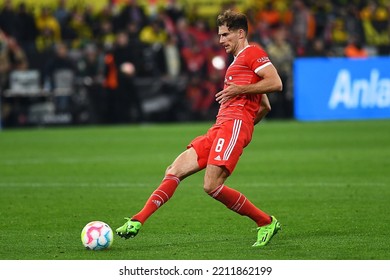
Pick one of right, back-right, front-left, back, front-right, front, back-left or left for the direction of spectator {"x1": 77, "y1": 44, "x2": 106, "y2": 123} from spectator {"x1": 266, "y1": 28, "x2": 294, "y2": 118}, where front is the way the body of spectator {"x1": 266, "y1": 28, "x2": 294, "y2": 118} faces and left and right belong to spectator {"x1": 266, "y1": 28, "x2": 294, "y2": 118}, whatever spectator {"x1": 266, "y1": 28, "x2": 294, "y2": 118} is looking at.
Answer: right

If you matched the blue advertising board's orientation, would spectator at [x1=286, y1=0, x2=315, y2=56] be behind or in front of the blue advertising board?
behind

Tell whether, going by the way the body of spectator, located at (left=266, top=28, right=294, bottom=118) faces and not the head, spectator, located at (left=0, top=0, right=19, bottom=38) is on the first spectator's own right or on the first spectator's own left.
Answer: on the first spectator's own right

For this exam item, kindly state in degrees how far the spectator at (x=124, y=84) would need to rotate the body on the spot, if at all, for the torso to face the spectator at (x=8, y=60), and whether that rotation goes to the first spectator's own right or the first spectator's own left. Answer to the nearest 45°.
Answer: approximately 90° to the first spectator's own right

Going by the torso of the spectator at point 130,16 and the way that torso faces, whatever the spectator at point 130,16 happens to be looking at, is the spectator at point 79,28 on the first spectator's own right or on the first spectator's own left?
on the first spectator's own right

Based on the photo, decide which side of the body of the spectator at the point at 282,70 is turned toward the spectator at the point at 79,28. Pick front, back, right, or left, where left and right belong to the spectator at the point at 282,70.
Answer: right

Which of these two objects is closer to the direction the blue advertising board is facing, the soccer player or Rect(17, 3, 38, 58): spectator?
the soccer player

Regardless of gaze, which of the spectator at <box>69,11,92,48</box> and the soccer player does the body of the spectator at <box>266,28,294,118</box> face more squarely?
the soccer player

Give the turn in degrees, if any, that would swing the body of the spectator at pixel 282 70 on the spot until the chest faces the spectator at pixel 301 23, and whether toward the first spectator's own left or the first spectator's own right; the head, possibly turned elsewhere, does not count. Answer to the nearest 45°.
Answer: approximately 180°

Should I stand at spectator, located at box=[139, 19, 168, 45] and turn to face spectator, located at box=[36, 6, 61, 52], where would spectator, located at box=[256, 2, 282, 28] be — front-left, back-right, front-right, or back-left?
back-right

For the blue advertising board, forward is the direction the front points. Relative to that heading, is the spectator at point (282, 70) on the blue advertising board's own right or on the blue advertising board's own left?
on the blue advertising board's own right

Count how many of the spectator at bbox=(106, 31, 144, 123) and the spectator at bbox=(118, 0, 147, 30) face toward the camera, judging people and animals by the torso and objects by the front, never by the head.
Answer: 2
